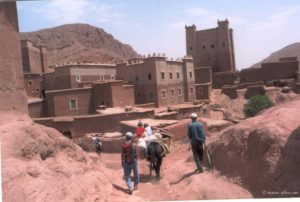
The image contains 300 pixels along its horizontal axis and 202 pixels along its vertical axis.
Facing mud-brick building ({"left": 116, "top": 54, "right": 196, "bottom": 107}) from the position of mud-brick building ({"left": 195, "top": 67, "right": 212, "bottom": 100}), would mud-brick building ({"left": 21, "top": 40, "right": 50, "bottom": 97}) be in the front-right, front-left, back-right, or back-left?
front-right

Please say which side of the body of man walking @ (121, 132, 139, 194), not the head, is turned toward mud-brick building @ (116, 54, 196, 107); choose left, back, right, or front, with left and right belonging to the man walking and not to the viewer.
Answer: front

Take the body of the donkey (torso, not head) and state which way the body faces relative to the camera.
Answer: away from the camera

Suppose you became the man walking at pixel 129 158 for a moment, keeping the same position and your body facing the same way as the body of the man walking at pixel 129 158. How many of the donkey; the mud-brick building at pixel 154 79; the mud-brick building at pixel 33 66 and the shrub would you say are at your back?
0

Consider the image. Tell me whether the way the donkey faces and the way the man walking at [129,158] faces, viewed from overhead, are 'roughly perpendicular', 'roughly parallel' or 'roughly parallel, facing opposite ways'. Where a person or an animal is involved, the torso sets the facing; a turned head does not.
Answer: roughly parallel

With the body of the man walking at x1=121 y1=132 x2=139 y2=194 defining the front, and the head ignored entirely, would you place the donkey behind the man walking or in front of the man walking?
in front

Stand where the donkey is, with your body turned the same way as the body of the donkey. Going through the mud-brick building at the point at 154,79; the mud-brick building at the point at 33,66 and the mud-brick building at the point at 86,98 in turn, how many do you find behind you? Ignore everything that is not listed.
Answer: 0

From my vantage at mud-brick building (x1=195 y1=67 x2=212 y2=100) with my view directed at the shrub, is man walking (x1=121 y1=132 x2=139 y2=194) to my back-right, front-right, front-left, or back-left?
front-right

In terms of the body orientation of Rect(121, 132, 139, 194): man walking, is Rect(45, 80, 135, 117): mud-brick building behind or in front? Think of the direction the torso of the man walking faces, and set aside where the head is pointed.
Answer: in front

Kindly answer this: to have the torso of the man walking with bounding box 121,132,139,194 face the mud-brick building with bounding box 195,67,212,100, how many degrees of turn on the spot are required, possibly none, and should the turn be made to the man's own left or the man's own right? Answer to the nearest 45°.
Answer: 0° — they already face it

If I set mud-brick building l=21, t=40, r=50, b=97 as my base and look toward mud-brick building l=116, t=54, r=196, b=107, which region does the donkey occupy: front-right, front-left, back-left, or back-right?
front-right

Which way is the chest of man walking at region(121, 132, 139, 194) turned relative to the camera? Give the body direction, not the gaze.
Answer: away from the camera

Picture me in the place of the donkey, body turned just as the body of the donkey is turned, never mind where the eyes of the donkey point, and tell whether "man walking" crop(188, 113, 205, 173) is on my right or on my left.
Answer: on my right

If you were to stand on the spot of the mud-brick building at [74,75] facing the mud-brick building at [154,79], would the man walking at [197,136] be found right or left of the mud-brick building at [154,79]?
right

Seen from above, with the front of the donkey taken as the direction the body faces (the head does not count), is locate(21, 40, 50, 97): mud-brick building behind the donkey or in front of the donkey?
in front

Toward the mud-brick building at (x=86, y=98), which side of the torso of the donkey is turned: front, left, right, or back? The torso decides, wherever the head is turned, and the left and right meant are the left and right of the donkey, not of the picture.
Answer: front

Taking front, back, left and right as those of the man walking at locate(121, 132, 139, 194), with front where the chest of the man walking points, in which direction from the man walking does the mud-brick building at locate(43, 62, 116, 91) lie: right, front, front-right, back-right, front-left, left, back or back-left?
front

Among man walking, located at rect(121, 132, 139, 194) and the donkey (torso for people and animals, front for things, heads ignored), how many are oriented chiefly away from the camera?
2
